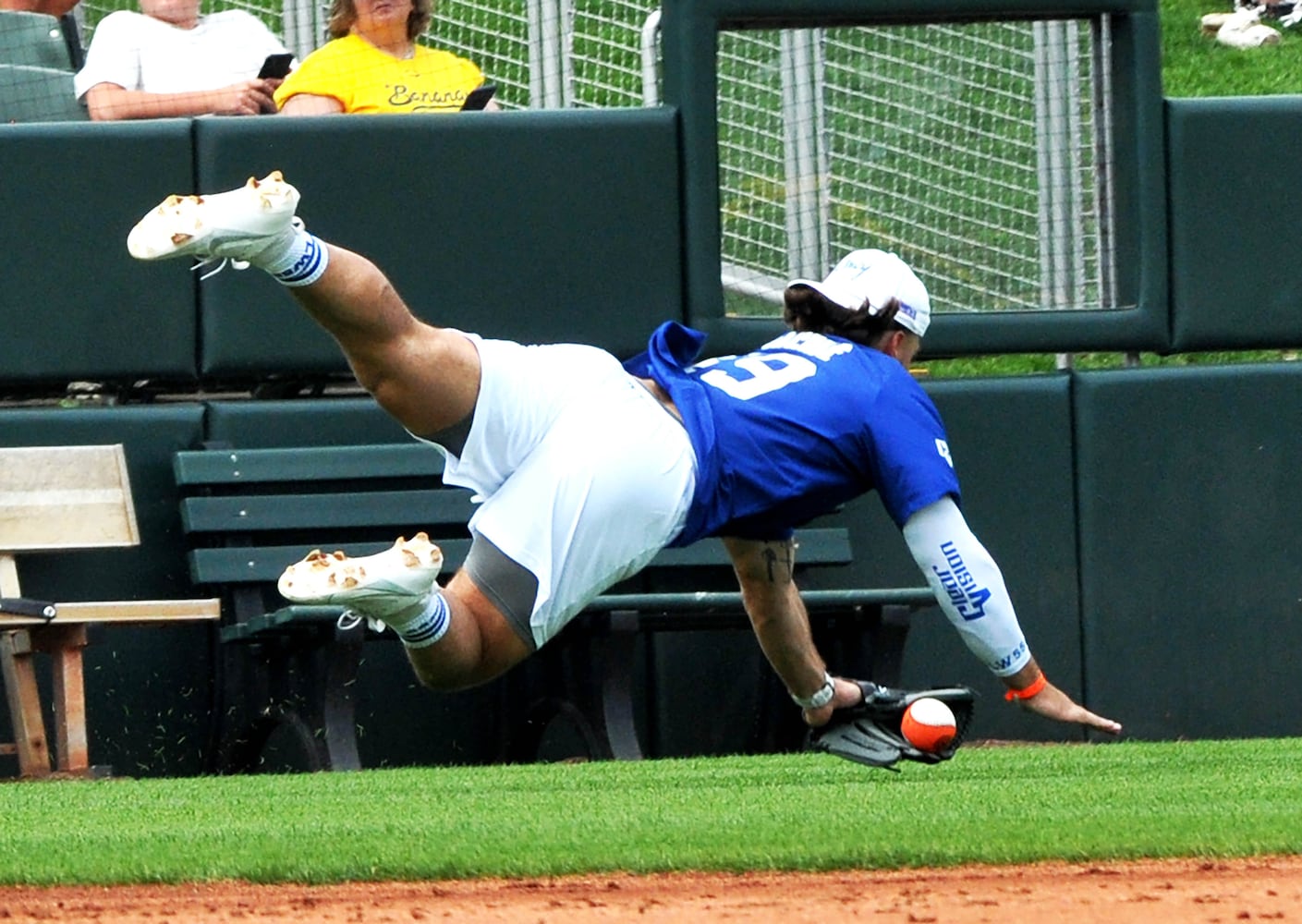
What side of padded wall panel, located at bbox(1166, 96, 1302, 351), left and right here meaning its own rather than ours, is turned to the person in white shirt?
right

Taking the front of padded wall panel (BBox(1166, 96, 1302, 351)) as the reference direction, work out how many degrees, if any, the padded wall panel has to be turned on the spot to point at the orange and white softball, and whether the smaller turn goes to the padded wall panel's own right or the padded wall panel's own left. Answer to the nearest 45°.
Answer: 0° — it already faces it

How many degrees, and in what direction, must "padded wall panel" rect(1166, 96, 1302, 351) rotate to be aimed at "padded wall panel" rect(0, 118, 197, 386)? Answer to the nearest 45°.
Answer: approximately 45° to its right

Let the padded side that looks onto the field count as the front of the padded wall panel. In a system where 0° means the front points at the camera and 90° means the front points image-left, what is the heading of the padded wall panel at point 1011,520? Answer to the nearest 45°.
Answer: approximately 0°

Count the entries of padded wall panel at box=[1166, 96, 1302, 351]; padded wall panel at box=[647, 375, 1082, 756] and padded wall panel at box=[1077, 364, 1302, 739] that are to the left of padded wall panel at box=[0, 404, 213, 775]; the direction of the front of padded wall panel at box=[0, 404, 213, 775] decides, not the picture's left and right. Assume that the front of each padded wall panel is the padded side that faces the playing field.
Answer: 3

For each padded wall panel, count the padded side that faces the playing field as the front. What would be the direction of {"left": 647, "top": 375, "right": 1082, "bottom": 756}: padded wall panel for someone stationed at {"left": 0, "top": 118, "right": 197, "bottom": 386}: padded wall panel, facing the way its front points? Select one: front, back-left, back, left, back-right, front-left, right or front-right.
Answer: left

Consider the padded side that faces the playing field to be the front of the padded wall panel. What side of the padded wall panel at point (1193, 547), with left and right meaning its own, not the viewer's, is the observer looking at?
front

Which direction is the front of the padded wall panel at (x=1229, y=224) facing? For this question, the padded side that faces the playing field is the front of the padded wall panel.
toward the camera

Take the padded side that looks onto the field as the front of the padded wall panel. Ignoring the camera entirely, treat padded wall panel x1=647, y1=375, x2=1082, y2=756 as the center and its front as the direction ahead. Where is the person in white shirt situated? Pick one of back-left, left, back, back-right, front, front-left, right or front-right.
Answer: right

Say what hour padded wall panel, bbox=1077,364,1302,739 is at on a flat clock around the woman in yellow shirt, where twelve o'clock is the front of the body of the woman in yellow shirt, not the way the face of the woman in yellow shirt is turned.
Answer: The padded wall panel is roughly at 11 o'clock from the woman in yellow shirt.

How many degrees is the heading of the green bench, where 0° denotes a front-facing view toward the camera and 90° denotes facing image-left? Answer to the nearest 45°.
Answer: approximately 315°

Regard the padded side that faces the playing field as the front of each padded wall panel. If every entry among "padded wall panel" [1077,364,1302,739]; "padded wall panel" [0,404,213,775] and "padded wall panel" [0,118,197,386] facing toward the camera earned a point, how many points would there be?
3

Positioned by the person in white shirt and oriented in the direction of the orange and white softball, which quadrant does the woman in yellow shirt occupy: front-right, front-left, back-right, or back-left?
front-left

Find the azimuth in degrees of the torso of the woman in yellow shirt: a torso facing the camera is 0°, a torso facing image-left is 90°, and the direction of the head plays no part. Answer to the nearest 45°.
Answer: approximately 315°

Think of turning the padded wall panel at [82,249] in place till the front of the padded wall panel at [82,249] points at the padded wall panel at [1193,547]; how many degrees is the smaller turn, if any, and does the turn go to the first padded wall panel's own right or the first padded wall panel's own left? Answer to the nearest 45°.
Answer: approximately 90° to the first padded wall panel's own left
